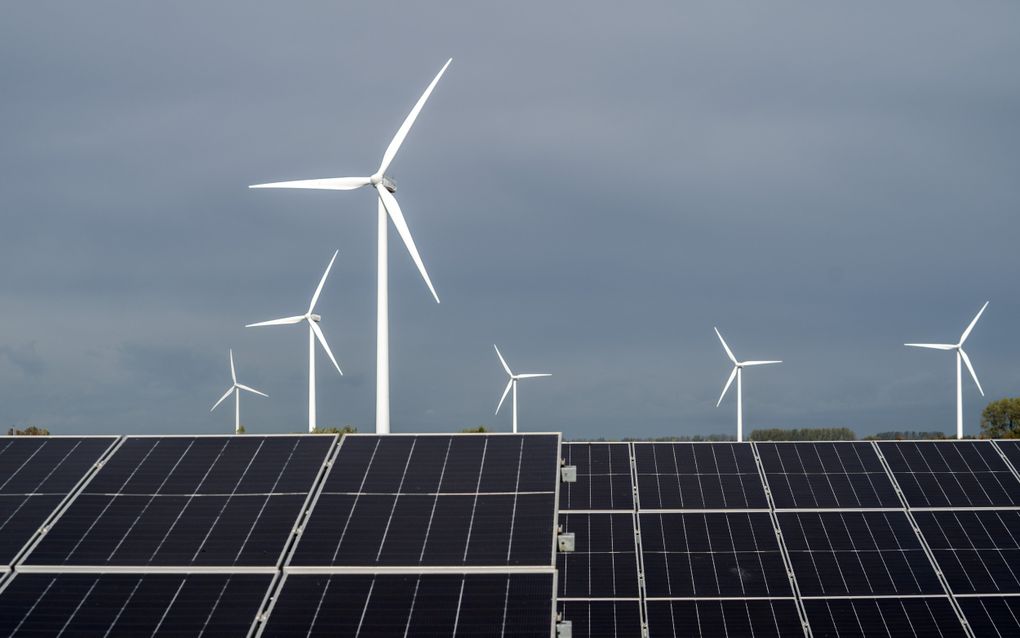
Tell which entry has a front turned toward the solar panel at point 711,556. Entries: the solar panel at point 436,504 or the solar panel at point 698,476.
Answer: the solar panel at point 698,476

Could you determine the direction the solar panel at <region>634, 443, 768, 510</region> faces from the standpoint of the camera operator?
facing the viewer

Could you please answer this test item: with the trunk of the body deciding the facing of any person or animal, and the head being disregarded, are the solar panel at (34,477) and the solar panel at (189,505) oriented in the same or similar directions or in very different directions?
same or similar directions

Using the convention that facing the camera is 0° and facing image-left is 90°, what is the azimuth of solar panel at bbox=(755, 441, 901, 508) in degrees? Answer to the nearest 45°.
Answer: approximately 0°

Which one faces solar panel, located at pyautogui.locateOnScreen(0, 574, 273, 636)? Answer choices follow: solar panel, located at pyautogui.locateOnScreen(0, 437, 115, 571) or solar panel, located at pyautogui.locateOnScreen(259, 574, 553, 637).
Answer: solar panel, located at pyautogui.locateOnScreen(0, 437, 115, 571)

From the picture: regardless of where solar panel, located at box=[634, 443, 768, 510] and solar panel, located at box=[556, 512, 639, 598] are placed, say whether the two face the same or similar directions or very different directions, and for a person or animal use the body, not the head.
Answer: same or similar directions

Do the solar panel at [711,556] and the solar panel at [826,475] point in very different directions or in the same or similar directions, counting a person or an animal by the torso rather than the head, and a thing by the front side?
same or similar directions

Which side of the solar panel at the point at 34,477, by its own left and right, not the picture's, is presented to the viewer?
front

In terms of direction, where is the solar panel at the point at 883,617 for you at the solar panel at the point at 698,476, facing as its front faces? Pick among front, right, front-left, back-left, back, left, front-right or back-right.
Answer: front-left

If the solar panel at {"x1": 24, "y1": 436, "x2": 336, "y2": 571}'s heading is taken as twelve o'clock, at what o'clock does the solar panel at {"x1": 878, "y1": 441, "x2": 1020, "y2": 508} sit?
the solar panel at {"x1": 878, "y1": 441, "x2": 1020, "y2": 508} is roughly at 7 o'clock from the solar panel at {"x1": 24, "y1": 436, "x2": 336, "y2": 571}.

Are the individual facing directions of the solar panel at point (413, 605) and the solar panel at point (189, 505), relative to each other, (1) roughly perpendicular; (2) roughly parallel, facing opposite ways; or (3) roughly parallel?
roughly parallel

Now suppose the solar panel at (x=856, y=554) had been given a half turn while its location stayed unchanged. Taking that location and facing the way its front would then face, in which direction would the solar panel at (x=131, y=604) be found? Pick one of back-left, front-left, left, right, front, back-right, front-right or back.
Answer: back-left

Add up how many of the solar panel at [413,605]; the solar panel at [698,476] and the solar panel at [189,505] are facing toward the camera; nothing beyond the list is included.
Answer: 3

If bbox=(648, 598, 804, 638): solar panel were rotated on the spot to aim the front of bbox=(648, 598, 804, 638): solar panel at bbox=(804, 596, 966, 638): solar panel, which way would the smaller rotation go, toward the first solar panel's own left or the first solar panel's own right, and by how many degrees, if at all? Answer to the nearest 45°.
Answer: approximately 90° to the first solar panel's own left

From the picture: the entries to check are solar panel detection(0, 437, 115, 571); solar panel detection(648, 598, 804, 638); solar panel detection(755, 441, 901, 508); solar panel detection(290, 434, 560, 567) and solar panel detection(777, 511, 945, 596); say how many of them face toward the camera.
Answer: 5

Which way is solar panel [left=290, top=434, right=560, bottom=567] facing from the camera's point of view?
toward the camera

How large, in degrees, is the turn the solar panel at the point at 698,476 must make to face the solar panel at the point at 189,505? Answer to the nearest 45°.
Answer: approximately 45° to its right

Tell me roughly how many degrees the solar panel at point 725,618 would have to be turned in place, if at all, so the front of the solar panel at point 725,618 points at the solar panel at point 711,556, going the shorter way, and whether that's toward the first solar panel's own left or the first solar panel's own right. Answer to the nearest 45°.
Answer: approximately 180°

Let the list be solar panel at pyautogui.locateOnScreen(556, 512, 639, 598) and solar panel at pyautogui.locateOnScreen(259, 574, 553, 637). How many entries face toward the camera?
2
